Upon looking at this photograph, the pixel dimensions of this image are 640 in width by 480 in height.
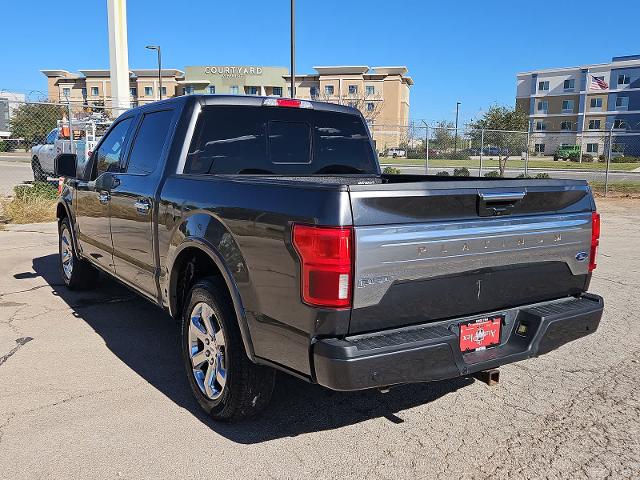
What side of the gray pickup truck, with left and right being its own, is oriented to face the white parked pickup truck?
front

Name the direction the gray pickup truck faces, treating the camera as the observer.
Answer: facing away from the viewer and to the left of the viewer

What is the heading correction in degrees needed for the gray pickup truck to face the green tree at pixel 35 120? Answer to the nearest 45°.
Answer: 0° — it already faces it
